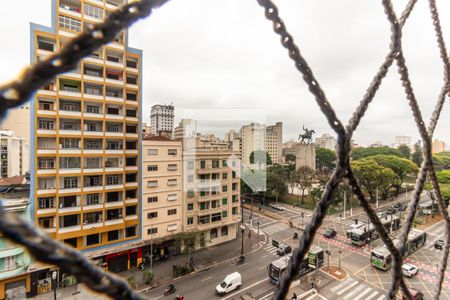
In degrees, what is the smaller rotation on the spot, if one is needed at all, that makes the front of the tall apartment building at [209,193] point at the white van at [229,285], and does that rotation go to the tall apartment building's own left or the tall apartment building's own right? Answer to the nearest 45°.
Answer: approximately 45° to the tall apartment building's own right

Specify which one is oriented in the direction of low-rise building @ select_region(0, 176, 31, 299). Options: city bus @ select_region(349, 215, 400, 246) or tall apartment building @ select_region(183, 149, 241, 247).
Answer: the city bus

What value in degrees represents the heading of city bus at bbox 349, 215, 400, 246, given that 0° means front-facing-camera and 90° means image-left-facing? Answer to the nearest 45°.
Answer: approximately 45°

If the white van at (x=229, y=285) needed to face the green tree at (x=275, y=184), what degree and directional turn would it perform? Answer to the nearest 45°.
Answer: approximately 135° to its right

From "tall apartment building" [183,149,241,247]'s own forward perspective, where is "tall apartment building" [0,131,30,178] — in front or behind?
behind

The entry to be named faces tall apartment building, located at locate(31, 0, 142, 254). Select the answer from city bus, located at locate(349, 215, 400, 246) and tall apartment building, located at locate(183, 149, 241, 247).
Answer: the city bus

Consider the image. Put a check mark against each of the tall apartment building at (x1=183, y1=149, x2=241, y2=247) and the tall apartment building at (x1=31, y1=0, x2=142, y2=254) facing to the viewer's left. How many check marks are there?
0

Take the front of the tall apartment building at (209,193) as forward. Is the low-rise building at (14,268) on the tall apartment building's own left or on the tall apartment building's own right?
on the tall apartment building's own right
